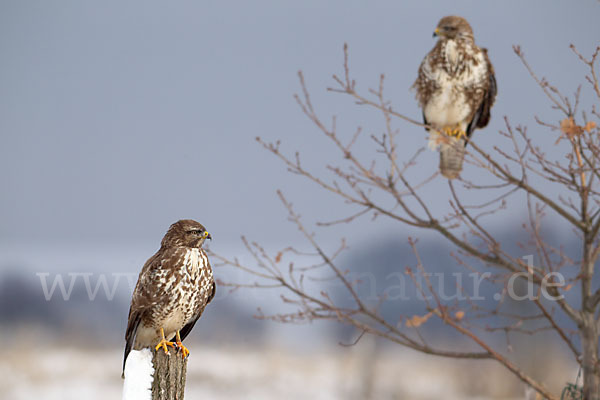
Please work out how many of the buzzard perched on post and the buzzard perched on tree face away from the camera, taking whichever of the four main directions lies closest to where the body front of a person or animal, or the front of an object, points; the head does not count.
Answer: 0

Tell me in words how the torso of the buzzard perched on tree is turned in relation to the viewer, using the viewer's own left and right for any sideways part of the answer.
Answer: facing the viewer

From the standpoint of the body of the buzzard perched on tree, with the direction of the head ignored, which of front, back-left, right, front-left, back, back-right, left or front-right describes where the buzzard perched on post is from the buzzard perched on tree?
front-right

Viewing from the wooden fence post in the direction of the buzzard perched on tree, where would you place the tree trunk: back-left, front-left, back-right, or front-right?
front-right

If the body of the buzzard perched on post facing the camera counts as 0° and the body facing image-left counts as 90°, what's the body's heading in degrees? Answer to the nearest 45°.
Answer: approximately 315°
